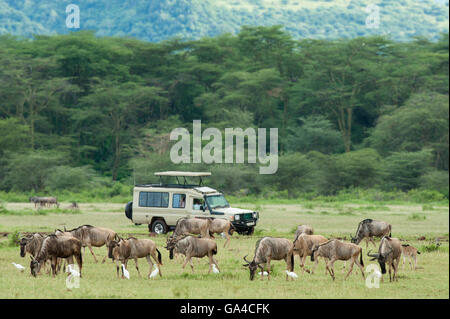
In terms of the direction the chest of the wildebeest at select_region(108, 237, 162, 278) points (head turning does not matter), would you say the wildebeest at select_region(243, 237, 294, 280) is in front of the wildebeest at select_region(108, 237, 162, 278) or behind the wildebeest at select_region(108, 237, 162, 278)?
behind

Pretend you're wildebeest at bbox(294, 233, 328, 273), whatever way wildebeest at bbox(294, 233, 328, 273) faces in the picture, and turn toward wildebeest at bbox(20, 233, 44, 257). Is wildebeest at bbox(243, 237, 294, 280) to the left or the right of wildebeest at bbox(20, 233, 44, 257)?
left

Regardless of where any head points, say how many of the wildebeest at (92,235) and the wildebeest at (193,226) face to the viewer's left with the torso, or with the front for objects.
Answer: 2

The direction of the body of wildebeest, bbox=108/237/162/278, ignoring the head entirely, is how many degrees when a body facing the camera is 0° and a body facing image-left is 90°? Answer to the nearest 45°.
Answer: approximately 90°

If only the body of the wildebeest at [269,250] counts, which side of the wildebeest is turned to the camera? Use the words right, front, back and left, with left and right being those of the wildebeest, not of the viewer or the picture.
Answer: left

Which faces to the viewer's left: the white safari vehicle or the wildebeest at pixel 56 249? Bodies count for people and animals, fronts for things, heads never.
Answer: the wildebeest

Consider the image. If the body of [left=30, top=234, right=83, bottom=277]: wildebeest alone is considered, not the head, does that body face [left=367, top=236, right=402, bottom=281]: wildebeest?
no

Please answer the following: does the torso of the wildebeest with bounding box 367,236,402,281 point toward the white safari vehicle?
no

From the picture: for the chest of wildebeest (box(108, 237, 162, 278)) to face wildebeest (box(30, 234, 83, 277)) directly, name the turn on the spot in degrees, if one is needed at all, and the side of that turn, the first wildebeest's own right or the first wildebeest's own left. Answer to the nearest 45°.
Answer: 0° — it already faces it

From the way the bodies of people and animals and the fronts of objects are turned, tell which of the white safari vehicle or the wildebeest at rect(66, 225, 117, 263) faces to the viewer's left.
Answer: the wildebeest

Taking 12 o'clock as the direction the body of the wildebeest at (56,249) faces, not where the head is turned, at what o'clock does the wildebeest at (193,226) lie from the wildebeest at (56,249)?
the wildebeest at (193,226) is roughly at 4 o'clock from the wildebeest at (56,249).

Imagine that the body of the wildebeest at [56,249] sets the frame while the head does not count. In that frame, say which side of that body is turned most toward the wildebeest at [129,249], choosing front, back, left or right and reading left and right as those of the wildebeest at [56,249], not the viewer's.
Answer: back

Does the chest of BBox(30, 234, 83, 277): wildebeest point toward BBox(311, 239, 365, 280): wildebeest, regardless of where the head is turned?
no

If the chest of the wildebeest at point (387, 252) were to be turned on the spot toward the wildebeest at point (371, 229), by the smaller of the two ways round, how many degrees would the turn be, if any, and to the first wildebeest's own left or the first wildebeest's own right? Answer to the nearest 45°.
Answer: approximately 135° to the first wildebeest's own right

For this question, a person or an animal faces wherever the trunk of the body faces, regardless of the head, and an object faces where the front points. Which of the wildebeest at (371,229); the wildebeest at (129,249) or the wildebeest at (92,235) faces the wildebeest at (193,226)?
the wildebeest at (371,229)

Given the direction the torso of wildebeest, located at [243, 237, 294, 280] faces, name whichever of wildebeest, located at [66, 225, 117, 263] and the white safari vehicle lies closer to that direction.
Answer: the wildebeest

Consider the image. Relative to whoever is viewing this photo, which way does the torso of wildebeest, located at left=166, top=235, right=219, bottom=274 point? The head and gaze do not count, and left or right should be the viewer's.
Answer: facing to the left of the viewer
